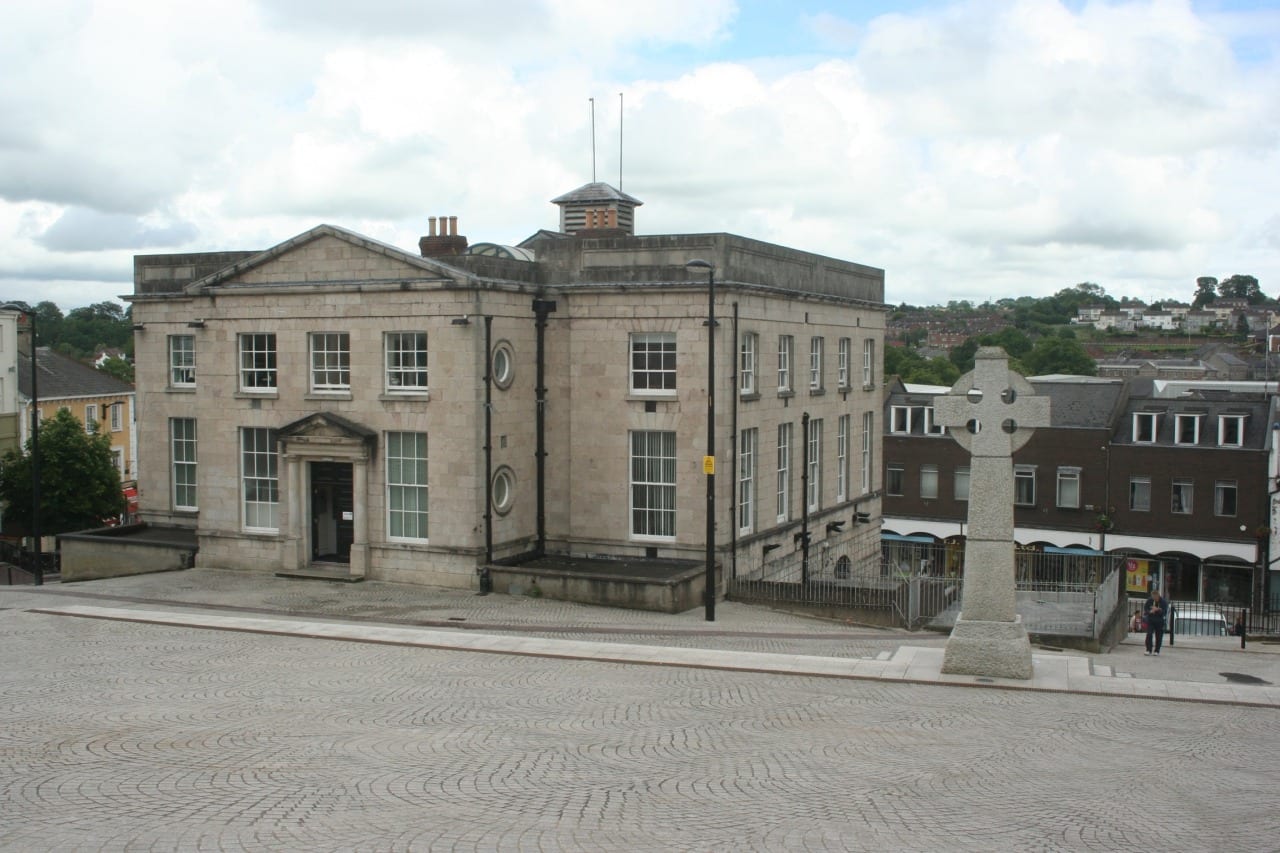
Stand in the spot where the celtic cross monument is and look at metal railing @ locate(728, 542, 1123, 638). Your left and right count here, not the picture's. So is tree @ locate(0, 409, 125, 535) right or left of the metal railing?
left

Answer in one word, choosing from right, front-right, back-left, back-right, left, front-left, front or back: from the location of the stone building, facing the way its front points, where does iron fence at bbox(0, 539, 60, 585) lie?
right

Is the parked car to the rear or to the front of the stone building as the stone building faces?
to the rear

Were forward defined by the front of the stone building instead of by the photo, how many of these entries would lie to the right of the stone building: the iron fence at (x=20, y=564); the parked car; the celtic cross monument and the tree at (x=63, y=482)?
2

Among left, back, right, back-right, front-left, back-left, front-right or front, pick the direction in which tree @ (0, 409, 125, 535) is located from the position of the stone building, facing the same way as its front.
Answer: right

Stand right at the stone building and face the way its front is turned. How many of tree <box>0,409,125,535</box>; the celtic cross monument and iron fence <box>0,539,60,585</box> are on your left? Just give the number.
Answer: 1

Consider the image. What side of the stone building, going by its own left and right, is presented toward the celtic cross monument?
left

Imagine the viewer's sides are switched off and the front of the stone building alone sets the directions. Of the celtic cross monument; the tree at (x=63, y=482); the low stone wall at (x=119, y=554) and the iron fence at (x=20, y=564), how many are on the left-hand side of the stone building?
1

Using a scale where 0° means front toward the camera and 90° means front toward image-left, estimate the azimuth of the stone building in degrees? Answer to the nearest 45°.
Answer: approximately 45°

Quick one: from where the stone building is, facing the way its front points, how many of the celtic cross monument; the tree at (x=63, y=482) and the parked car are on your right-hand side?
1
